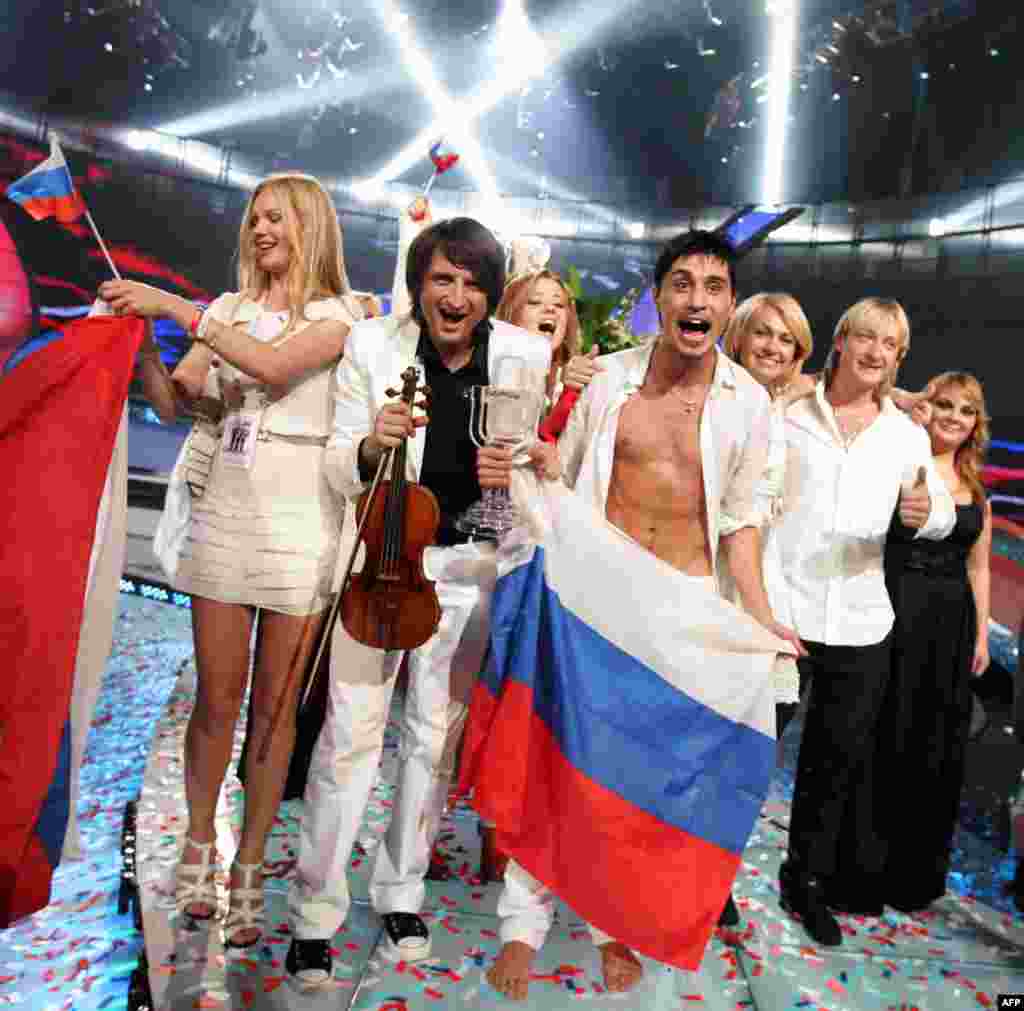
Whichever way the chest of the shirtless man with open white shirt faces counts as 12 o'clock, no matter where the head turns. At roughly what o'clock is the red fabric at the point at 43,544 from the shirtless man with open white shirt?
The red fabric is roughly at 2 o'clock from the shirtless man with open white shirt.

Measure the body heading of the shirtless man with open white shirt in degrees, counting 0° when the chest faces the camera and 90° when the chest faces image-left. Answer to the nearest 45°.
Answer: approximately 0°

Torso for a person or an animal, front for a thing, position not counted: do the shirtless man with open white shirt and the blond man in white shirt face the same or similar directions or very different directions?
same or similar directions

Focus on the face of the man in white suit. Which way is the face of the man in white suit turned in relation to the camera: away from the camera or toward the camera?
toward the camera

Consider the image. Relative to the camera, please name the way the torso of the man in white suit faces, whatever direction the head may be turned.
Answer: toward the camera

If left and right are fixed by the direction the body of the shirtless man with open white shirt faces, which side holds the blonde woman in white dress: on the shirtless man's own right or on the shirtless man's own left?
on the shirtless man's own right

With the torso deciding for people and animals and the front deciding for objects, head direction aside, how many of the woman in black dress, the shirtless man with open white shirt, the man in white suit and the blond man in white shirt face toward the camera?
4

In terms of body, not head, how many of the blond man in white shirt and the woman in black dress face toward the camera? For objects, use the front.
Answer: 2

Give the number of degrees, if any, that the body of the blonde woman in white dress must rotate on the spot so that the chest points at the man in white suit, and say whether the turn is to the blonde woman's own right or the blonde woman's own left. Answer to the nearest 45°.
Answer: approximately 90° to the blonde woman's own left

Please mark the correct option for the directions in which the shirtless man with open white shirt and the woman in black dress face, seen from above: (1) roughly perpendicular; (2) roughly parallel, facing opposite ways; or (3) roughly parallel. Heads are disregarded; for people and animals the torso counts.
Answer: roughly parallel

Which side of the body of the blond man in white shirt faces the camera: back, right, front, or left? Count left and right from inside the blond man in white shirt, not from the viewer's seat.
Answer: front

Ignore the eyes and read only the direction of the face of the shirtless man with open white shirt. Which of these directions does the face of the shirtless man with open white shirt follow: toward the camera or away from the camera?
toward the camera

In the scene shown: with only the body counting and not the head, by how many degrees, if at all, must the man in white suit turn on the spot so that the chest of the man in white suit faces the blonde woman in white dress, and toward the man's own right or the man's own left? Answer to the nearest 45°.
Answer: approximately 90° to the man's own right

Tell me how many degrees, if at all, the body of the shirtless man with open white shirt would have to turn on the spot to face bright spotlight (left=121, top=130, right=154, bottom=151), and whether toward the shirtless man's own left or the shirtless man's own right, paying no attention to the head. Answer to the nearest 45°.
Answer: approximately 135° to the shirtless man's own right
